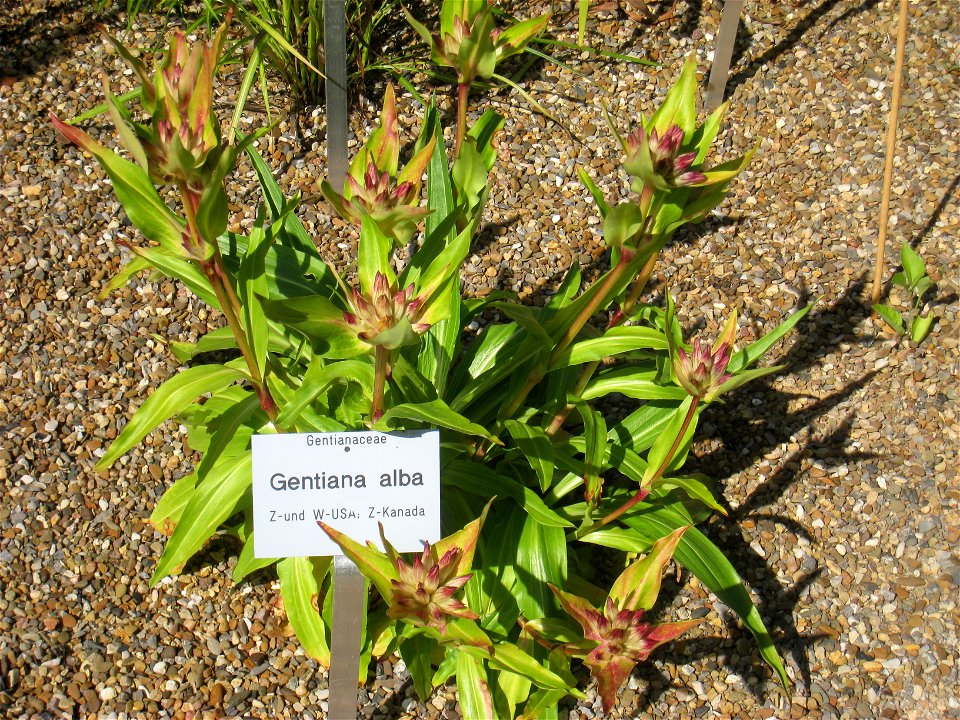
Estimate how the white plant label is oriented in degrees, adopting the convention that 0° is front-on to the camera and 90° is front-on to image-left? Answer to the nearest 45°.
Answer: approximately 0°

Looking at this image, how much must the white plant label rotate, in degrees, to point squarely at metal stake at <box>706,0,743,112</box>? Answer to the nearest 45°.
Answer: approximately 135° to its left

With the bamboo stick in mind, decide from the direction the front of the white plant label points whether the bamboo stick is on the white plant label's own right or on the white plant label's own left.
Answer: on the white plant label's own left
